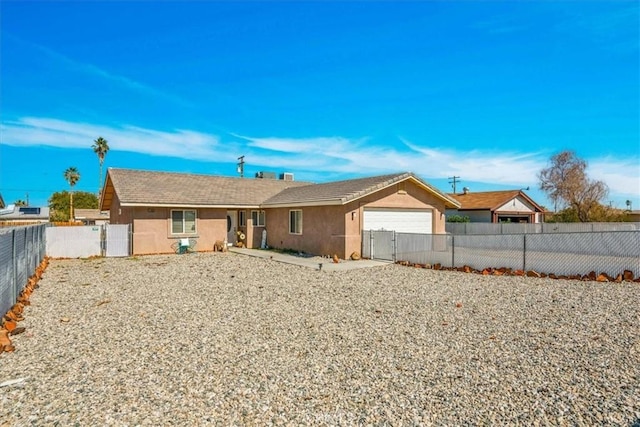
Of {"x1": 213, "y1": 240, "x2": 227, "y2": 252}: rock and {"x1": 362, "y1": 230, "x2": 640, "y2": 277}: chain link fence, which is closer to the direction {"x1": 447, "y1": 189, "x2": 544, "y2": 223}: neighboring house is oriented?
the chain link fence

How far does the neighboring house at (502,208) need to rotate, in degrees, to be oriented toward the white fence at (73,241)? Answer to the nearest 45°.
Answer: approximately 90° to its right

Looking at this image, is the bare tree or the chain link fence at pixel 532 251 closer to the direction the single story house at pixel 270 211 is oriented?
the chain link fence

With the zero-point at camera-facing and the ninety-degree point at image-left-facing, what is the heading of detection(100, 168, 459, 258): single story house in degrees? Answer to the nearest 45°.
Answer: approximately 315°

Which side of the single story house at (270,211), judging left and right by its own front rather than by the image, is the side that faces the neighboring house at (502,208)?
left

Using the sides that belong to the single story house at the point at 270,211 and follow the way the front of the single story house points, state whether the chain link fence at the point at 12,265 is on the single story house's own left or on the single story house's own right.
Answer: on the single story house's own right

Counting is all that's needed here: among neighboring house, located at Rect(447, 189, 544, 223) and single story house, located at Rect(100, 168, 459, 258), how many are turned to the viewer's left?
0

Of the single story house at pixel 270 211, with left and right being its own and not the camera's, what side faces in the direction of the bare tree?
left

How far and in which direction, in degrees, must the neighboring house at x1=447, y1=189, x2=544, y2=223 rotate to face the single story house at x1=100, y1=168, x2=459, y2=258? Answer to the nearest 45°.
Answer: approximately 90° to its right

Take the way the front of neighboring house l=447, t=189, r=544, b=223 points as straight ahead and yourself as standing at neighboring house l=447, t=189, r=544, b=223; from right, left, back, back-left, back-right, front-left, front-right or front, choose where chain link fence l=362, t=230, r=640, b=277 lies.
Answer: front-right

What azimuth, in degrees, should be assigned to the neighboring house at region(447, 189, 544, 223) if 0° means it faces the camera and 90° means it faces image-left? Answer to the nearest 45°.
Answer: approximately 315°

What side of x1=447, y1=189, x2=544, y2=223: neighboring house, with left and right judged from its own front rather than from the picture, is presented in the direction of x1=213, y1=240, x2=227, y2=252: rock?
right
